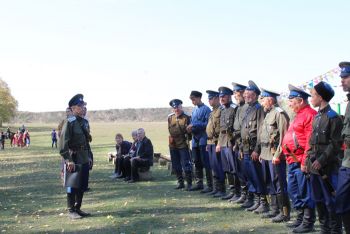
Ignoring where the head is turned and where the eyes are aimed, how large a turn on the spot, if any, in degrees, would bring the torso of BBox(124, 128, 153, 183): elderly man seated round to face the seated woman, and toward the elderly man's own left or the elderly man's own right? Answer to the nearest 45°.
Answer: approximately 90° to the elderly man's own right

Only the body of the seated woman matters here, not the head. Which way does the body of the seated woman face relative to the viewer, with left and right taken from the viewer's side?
facing the viewer and to the left of the viewer

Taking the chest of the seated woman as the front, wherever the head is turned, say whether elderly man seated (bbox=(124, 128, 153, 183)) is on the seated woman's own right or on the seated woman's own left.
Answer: on the seated woman's own left

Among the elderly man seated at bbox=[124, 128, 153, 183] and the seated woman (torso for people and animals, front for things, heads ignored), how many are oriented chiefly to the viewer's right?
0

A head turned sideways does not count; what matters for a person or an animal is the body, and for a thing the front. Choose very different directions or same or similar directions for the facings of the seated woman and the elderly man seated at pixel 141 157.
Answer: same or similar directions

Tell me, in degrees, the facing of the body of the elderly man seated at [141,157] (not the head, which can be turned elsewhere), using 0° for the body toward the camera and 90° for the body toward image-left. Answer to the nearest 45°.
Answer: approximately 45°
